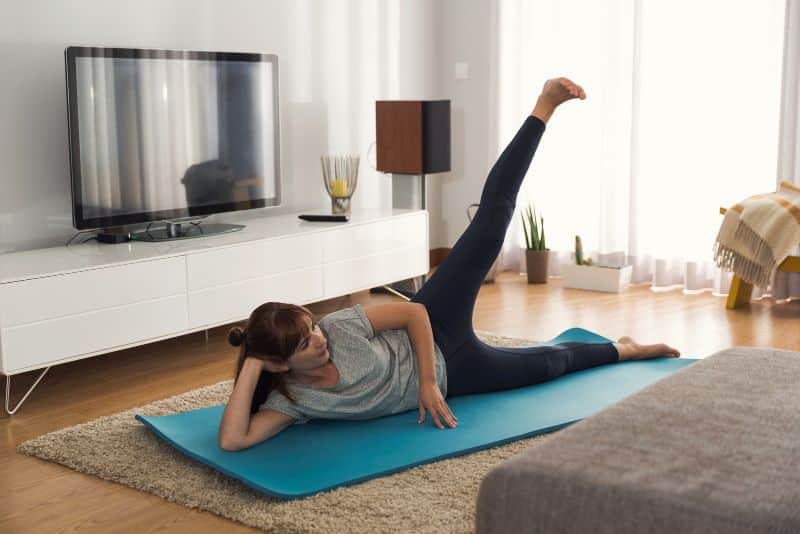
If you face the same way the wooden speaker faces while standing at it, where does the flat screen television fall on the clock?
The flat screen television is roughly at 3 o'clock from the wooden speaker.

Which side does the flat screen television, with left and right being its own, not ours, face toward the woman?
front

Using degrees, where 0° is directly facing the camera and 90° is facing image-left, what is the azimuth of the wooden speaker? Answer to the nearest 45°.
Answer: approximately 315°

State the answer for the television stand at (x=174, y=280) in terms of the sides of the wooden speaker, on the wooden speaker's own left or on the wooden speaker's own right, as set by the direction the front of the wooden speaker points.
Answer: on the wooden speaker's own right

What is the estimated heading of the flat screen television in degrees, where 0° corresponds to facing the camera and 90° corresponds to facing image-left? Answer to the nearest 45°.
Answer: approximately 315°

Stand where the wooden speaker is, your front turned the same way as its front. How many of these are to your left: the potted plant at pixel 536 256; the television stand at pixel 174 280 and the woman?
1

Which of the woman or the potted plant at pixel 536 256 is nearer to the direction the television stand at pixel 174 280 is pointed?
the woman

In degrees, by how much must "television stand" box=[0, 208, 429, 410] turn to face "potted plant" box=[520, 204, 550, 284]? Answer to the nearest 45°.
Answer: approximately 90° to its left
